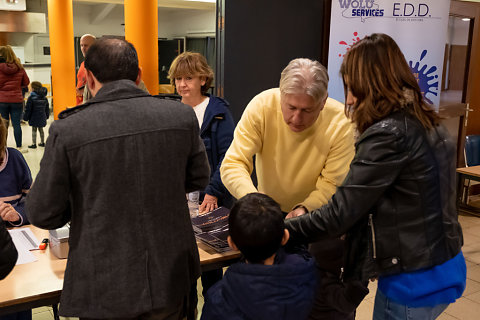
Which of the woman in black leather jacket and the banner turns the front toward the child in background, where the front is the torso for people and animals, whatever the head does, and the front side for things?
the woman in black leather jacket

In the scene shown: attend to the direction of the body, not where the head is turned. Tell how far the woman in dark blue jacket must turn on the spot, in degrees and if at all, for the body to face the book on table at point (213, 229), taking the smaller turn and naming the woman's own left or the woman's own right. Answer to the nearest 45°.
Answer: approximately 45° to the woman's own left

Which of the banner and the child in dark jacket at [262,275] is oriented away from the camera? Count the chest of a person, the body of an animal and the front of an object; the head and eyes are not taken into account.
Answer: the child in dark jacket

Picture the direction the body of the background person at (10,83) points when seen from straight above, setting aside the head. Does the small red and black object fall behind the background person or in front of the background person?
behind

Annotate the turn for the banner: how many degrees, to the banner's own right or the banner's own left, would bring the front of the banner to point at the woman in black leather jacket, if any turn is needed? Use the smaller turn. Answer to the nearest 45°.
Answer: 0° — it already faces them

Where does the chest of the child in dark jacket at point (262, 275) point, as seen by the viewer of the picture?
away from the camera

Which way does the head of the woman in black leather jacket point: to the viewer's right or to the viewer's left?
to the viewer's left

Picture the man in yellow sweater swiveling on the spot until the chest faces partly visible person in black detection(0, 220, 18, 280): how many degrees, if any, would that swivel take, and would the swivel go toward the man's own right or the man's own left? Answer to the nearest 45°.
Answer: approximately 45° to the man's own right

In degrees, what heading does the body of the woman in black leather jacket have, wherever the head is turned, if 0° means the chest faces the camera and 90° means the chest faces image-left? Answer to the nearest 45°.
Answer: approximately 135°

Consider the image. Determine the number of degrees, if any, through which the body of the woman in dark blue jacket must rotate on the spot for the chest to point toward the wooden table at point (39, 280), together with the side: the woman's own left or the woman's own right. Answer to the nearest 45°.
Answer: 0° — they already face it

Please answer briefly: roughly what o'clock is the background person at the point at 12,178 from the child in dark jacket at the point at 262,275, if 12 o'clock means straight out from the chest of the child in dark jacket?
The background person is roughly at 10 o'clock from the child in dark jacket.
